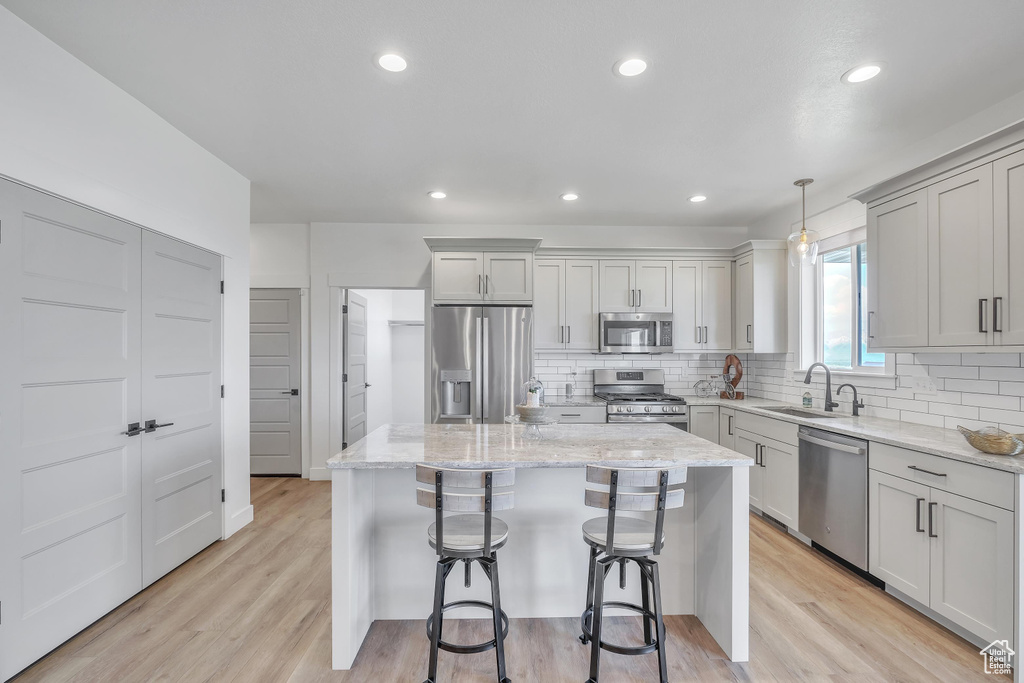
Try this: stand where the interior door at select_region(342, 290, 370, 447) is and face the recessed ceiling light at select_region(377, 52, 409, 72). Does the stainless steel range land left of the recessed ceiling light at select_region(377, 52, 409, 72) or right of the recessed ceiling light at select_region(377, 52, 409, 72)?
left

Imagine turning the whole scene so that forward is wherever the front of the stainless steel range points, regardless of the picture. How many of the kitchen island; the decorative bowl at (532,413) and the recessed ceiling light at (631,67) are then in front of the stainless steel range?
3

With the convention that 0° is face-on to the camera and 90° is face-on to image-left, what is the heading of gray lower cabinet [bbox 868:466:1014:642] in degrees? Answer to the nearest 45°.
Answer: approximately 45°

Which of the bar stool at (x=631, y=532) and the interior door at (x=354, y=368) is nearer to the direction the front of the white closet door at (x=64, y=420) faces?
the bar stool

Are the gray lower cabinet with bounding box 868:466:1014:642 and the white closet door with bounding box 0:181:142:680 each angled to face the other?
yes

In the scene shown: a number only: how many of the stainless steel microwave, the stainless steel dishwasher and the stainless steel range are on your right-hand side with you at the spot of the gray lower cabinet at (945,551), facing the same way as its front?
3

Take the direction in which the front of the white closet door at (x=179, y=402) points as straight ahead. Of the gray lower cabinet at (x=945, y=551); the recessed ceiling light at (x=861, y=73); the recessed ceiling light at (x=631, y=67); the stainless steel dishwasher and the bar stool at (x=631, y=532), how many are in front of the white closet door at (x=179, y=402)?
5

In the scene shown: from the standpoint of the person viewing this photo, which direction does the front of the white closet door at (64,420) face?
facing the viewer and to the right of the viewer

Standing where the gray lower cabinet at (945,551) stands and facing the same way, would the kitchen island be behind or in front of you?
in front

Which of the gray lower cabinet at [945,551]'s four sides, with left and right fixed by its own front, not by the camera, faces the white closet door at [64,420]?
front

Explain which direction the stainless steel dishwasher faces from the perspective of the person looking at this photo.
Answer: facing the viewer and to the left of the viewer

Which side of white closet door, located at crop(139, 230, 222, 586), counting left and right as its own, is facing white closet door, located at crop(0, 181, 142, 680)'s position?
right

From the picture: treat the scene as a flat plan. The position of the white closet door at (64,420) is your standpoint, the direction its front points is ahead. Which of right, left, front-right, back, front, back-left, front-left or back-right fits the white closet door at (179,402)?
left

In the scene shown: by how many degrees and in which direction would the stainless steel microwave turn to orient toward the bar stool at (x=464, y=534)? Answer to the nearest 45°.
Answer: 0° — it already faces it

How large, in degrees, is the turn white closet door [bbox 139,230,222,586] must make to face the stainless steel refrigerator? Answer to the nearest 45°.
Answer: approximately 45° to its left

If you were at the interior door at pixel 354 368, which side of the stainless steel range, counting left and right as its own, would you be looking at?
right
